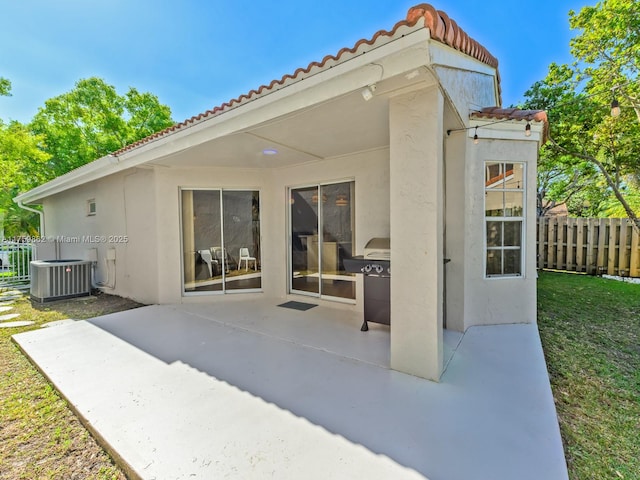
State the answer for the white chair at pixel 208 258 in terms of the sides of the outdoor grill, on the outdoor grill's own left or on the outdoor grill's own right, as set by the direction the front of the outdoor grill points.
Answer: on the outdoor grill's own right

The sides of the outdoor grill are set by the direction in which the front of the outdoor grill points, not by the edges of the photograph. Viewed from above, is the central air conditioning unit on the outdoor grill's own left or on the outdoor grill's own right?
on the outdoor grill's own right

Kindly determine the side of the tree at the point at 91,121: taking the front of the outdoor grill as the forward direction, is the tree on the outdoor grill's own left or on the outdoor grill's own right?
on the outdoor grill's own right

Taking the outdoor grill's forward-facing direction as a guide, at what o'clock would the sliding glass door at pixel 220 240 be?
The sliding glass door is roughly at 4 o'clock from the outdoor grill.

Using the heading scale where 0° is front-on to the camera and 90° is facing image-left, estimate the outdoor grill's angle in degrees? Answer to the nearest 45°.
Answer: approximately 0°

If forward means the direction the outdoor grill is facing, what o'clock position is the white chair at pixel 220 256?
The white chair is roughly at 4 o'clock from the outdoor grill.

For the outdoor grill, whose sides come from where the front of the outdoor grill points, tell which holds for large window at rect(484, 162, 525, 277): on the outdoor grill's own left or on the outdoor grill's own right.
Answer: on the outdoor grill's own left

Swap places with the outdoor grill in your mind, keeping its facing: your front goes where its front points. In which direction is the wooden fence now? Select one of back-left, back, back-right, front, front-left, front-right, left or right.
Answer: back-left

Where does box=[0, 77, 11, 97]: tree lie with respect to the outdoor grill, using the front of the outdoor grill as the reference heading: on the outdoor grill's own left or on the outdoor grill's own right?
on the outdoor grill's own right

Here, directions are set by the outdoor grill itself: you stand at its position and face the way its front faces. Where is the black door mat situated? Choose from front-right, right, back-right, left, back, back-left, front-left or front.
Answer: back-right

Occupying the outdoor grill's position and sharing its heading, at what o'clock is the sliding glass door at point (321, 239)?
The sliding glass door is roughly at 5 o'clock from the outdoor grill.
